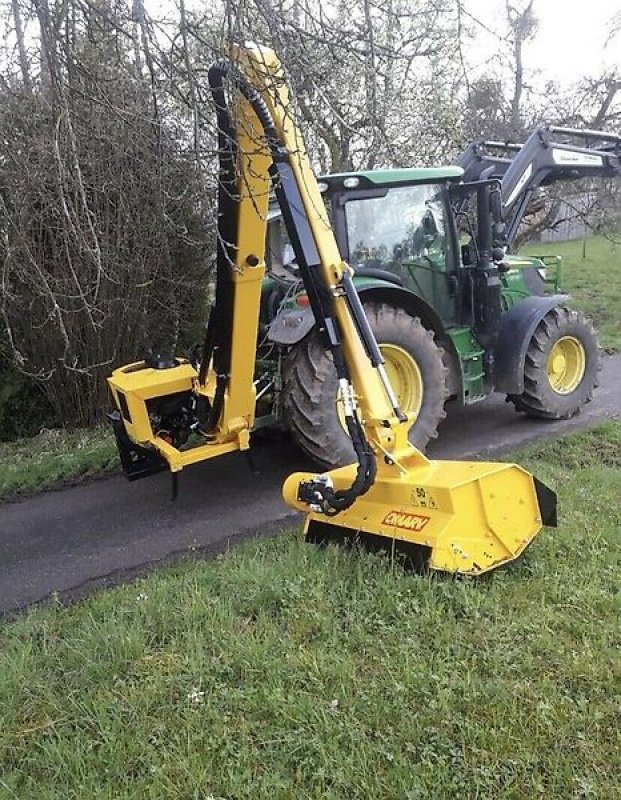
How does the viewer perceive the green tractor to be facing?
facing away from the viewer and to the right of the viewer
